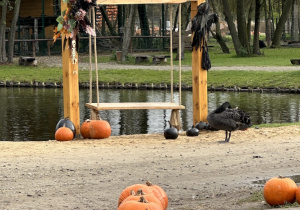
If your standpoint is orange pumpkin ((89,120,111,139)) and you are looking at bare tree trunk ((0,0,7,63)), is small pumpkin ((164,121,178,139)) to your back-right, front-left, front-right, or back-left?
back-right

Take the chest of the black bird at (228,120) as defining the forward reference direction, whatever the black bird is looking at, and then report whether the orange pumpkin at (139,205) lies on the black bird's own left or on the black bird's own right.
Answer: on the black bird's own left

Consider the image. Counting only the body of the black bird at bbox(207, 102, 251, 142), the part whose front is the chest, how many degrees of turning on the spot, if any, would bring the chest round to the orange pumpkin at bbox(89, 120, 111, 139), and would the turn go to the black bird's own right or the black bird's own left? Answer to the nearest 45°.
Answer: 0° — it already faces it

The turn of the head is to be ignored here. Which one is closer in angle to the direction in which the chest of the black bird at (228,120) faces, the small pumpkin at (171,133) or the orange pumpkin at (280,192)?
the small pumpkin

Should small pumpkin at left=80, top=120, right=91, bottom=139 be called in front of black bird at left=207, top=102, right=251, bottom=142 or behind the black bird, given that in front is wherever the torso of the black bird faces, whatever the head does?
in front

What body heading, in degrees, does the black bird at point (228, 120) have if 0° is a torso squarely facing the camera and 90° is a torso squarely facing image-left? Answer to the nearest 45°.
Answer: approximately 90°

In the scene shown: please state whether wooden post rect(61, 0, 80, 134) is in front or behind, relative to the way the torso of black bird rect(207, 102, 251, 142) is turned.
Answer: in front

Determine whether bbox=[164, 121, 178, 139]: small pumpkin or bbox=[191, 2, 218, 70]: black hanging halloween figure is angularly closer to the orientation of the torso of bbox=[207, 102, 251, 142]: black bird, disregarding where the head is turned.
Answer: the small pumpkin

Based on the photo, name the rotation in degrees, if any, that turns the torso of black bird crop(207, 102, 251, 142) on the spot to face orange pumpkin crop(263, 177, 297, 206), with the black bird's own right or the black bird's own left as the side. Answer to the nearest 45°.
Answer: approximately 90° to the black bird's own left

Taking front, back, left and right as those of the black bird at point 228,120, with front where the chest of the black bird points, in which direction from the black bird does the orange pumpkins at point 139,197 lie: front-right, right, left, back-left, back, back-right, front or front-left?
left
